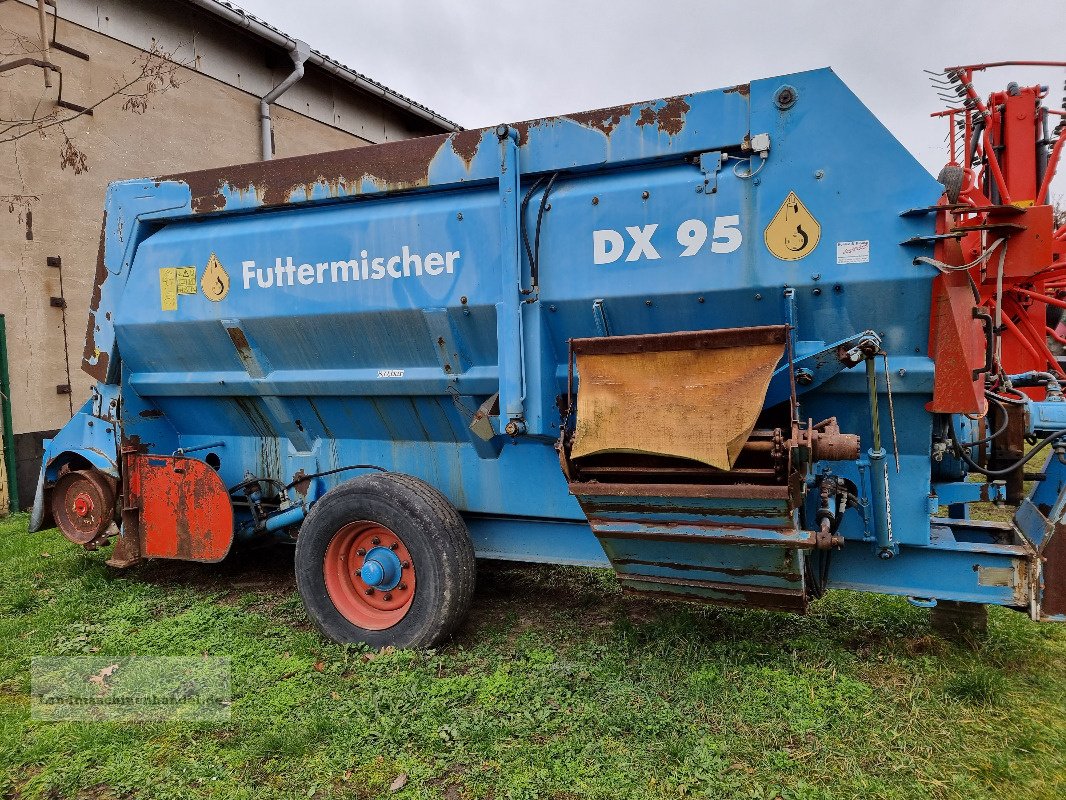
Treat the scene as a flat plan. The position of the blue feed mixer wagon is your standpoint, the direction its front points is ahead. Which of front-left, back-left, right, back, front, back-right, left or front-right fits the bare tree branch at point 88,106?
back-left

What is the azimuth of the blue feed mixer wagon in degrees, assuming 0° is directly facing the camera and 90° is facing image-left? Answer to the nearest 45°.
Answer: approximately 270°
